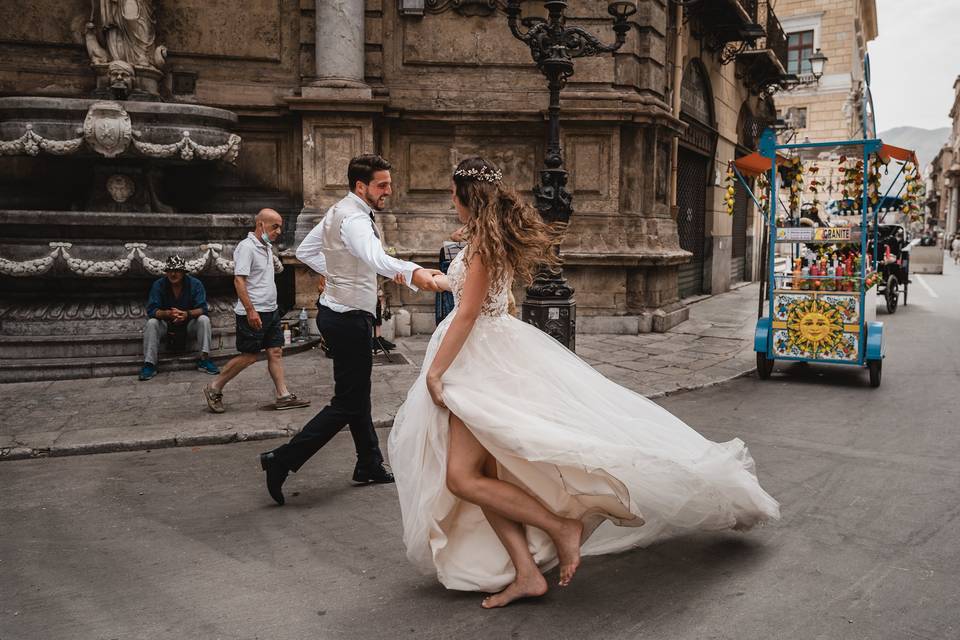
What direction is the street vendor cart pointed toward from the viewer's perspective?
toward the camera

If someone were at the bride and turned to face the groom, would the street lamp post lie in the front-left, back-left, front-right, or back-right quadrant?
front-right

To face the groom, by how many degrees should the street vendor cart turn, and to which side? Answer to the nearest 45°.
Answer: approximately 45° to its right

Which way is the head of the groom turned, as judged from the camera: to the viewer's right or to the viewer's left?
to the viewer's right

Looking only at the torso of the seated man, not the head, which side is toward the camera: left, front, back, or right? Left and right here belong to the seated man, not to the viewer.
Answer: front

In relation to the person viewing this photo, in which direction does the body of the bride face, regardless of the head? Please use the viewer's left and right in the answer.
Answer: facing to the left of the viewer

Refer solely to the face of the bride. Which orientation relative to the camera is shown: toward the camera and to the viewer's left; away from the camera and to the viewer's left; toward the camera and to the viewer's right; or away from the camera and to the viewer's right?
away from the camera and to the viewer's left
